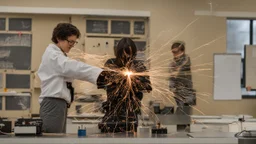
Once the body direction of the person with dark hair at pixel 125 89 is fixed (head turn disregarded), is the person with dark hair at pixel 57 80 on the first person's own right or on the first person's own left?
on the first person's own right

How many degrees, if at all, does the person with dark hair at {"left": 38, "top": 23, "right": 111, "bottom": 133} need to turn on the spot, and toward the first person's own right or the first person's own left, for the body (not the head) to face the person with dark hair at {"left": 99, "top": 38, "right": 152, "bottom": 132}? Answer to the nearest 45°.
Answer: approximately 45° to the first person's own left

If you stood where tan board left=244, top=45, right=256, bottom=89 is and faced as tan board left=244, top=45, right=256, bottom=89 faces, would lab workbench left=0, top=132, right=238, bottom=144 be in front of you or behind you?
in front

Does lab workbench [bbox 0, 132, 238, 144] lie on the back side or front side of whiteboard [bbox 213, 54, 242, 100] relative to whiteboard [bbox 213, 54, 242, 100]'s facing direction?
on the front side

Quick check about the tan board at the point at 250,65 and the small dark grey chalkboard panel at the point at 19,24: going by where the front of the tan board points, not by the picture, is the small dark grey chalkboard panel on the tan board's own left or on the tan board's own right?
on the tan board's own right

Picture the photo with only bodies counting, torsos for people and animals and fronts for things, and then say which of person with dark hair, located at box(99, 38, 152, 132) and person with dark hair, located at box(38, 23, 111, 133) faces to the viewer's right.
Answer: person with dark hair, located at box(38, 23, 111, 133)

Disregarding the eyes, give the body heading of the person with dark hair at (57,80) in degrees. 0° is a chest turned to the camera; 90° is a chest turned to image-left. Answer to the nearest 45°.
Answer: approximately 270°
